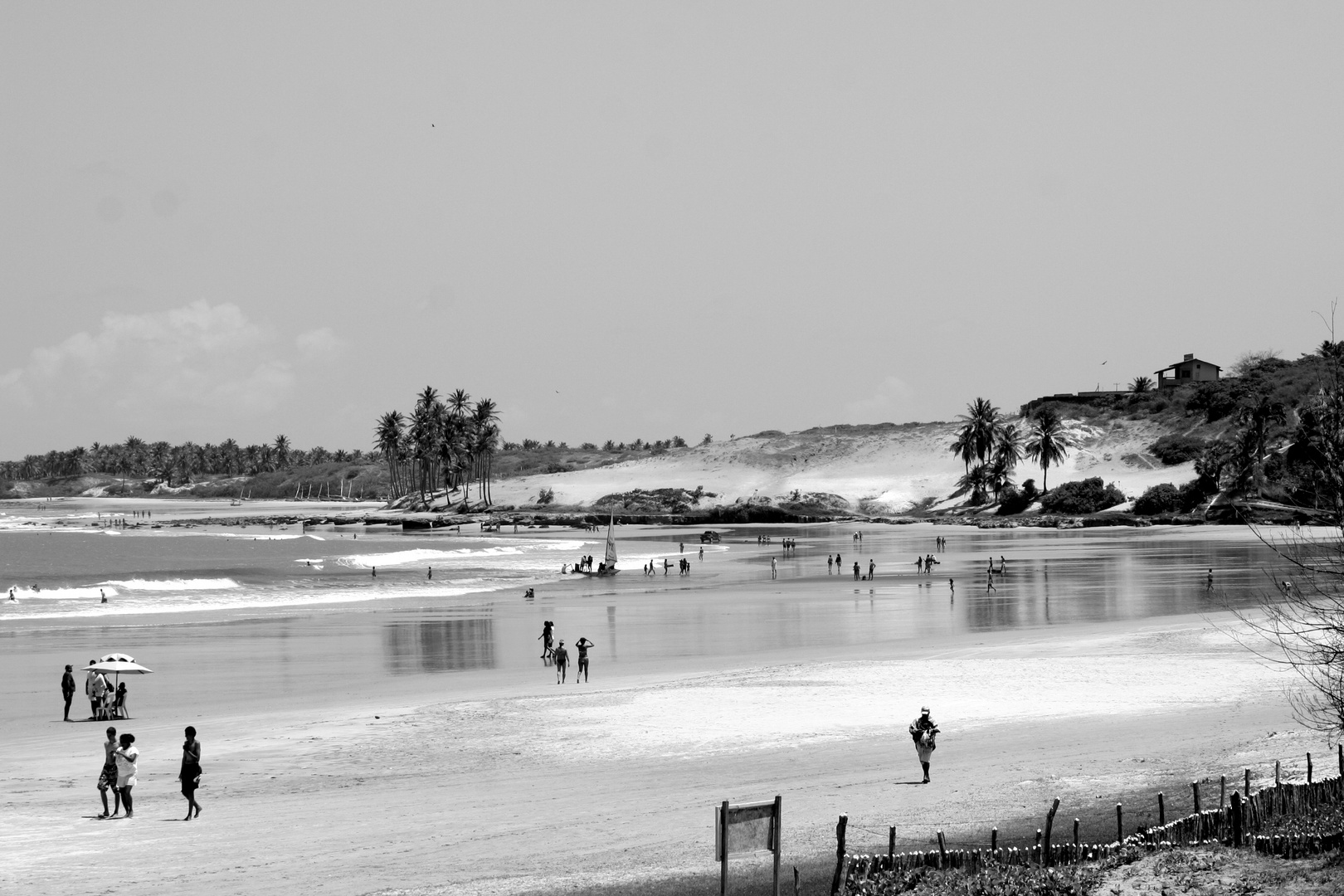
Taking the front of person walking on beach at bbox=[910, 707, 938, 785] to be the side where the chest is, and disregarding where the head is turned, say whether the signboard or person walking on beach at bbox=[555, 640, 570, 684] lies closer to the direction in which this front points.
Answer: the signboard

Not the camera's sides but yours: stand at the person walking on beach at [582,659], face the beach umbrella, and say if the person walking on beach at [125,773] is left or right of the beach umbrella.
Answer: left

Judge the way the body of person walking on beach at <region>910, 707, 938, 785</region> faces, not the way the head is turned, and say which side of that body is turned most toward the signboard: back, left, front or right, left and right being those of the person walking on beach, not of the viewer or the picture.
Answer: front

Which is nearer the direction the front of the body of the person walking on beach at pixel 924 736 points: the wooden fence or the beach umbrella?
the wooden fence

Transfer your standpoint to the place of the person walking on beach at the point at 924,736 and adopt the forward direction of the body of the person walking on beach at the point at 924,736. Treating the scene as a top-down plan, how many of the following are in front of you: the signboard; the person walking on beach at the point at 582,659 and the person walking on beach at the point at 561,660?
1

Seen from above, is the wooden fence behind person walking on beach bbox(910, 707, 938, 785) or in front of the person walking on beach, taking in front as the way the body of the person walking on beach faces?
in front

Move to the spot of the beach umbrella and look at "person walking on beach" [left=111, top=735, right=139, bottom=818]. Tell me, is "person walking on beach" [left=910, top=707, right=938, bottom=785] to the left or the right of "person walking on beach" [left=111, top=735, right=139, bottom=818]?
left

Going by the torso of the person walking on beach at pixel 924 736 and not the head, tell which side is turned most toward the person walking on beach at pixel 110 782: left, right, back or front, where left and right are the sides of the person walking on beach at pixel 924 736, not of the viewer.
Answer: right

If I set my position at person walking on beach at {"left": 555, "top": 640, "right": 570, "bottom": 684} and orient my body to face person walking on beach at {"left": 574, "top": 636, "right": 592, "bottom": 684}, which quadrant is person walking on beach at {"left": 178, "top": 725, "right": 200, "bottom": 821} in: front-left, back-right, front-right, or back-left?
back-right

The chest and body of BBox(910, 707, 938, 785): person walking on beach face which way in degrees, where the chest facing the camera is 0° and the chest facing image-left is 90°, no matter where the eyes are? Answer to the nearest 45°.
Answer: approximately 0°

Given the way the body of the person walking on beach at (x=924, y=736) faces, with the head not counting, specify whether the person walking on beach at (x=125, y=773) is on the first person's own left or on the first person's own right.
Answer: on the first person's own right
